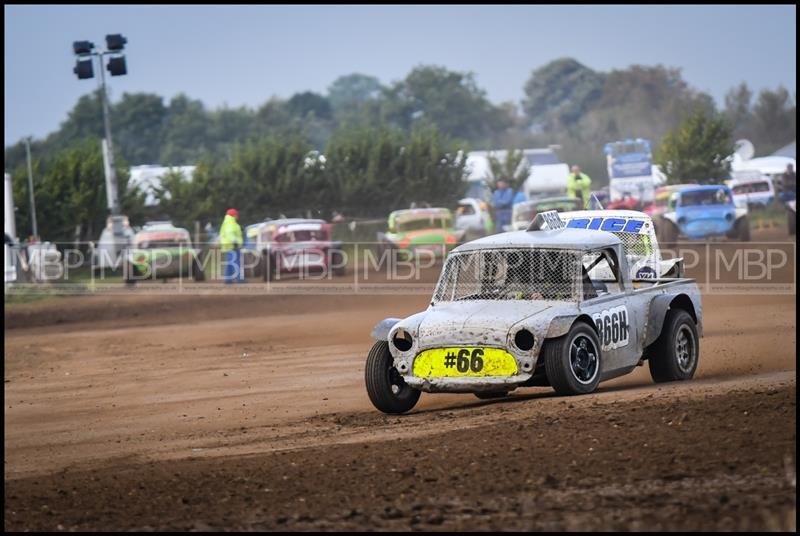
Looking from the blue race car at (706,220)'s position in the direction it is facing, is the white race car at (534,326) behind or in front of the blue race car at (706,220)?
in front

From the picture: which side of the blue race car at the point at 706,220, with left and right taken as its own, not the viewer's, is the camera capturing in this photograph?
front

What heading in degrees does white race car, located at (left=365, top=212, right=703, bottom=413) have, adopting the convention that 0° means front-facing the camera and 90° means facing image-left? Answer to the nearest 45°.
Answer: approximately 45°

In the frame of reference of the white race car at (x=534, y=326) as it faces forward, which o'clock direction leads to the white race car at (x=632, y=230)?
the white race car at (x=632, y=230) is roughly at 5 o'clock from the white race car at (x=534, y=326).

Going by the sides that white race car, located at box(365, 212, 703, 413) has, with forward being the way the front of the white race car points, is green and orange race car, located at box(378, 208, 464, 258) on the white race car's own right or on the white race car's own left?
on the white race car's own right

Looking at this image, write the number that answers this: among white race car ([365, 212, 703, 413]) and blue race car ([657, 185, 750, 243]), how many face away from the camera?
0

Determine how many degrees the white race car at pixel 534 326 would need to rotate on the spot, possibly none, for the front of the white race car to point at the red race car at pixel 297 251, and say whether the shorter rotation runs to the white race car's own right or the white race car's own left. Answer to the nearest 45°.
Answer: approximately 135° to the white race car's own right

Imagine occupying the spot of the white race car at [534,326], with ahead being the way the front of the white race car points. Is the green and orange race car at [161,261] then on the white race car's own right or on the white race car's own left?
on the white race car's own right

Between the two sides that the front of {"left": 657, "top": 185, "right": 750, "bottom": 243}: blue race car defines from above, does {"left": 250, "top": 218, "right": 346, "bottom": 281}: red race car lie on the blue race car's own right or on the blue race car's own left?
on the blue race car's own right

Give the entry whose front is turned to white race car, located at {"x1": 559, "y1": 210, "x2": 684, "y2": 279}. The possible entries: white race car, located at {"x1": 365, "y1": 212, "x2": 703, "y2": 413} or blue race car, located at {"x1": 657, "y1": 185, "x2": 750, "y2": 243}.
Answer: the blue race car

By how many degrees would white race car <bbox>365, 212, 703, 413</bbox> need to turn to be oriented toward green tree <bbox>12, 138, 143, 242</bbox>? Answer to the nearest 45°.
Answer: approximately 90° to its right

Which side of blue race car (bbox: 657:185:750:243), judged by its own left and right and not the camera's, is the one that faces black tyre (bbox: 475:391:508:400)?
front

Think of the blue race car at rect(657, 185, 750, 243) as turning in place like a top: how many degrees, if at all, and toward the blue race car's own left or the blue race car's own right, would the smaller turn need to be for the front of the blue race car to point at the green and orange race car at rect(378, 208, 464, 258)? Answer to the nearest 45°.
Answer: approximately 90° to the blue race car's own right
